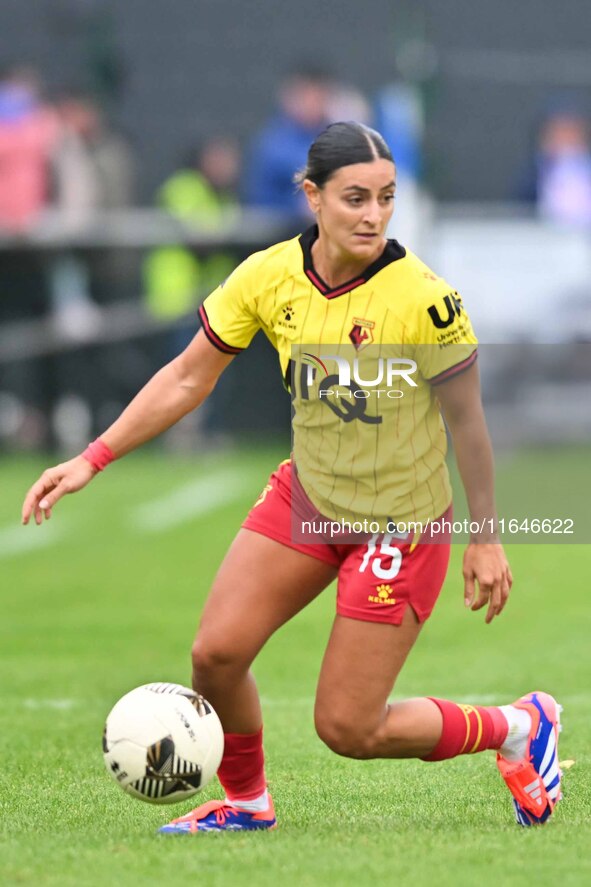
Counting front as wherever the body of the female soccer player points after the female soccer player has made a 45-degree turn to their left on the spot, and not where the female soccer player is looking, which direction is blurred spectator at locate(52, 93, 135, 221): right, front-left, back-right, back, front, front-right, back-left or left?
back

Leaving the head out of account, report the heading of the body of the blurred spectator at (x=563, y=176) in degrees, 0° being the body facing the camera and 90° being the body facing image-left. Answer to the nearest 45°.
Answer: approximately 0°

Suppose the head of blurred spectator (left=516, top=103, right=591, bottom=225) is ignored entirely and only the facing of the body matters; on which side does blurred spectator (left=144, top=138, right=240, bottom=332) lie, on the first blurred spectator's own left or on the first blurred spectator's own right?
on the first blurred spectator's own right

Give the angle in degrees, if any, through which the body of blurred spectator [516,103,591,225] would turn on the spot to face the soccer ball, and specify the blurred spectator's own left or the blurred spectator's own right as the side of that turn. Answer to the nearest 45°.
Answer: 0° — they already face it

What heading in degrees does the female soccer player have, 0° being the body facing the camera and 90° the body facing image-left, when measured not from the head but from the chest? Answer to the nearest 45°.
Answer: approximately 45°

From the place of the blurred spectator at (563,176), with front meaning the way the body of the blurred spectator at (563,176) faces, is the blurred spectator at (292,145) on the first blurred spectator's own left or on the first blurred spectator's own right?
on the first blurred spectator's own right

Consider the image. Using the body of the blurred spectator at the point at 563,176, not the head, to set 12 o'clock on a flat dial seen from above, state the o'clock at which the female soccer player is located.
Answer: The female soccer player is roughly at 12 o'clock from the blurred spectator.

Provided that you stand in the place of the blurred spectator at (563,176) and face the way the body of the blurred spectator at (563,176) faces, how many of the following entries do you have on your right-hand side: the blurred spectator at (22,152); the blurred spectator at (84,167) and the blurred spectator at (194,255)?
3

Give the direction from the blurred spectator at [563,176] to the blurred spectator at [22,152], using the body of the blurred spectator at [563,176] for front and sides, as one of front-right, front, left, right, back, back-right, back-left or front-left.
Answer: right

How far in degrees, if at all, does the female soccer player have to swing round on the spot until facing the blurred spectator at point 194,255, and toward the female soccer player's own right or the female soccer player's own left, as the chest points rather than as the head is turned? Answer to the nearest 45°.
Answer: approximately 135° to the female soccer player's own right
